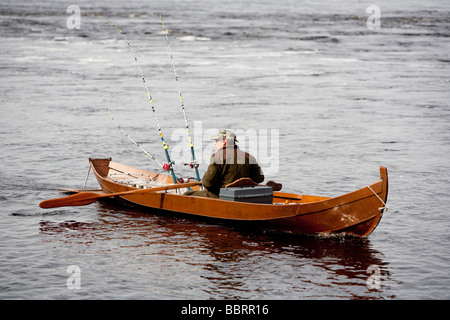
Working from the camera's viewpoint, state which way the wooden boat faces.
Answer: facing the viewer and to the right of the viewer
